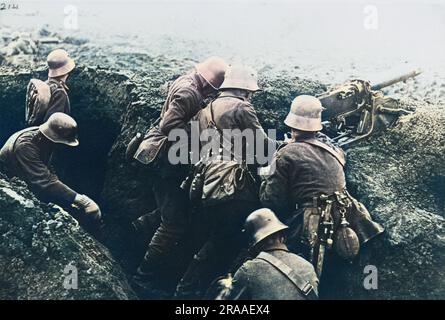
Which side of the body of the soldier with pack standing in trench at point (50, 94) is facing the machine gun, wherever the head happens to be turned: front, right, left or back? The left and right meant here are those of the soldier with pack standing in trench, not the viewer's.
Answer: right

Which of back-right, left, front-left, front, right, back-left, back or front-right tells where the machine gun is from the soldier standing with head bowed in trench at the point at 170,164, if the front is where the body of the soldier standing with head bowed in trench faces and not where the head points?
front

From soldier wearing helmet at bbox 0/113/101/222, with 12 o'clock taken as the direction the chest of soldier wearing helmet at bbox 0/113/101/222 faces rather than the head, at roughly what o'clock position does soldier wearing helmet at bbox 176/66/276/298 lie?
soldier wearing helmet at bbox 176/66/276/298 is roughly at 1 o'clock from soldier wearing helmet at bbox 0/113/101/222.

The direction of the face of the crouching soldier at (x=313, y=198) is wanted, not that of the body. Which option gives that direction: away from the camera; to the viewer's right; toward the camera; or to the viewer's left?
away from the camera

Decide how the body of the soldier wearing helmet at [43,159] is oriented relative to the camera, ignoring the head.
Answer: to the viewer's right

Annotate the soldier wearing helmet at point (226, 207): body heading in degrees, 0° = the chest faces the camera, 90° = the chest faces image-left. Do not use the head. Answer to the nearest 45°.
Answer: approximately 225°

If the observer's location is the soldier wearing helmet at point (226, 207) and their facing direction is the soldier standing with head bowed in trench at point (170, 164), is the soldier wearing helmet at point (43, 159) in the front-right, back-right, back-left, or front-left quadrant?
front-left

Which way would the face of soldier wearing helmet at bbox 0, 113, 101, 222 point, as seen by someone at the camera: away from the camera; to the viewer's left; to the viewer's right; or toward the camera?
to the viewer's right

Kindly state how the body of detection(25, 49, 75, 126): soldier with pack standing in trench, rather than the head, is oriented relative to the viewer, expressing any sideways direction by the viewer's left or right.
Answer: facing away from the viewer and to the right of the viewer
